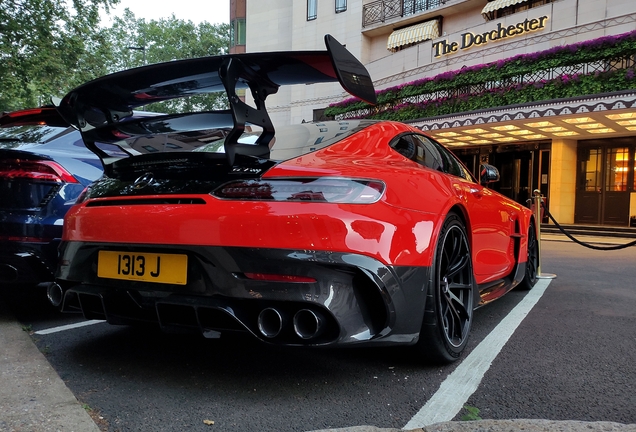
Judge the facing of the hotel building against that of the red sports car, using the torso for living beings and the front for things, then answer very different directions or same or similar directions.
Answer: very different directions

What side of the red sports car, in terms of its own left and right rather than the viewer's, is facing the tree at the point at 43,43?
left

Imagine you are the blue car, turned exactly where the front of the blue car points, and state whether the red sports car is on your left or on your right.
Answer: on your right

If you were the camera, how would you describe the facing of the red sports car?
facing away from the viewer and to the right of the viewer

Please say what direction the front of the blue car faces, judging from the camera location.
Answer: facing away from the viewer and to the right of the viewer

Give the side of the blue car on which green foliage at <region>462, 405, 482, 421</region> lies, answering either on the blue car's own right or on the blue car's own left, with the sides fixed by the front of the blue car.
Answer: on the blue car's own right

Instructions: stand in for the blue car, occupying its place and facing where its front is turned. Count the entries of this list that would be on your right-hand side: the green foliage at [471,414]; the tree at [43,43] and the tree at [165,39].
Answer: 1

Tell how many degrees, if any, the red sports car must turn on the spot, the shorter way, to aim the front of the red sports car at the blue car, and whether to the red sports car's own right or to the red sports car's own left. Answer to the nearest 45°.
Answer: approximately 90° to the red sports car's own left

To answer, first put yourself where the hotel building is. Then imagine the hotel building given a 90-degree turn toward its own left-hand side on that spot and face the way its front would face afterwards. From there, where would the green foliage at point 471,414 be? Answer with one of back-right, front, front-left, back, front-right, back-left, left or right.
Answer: front-right

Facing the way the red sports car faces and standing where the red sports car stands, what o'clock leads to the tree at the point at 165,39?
The tree is roughly at 10 o'clock from the red sports car.
